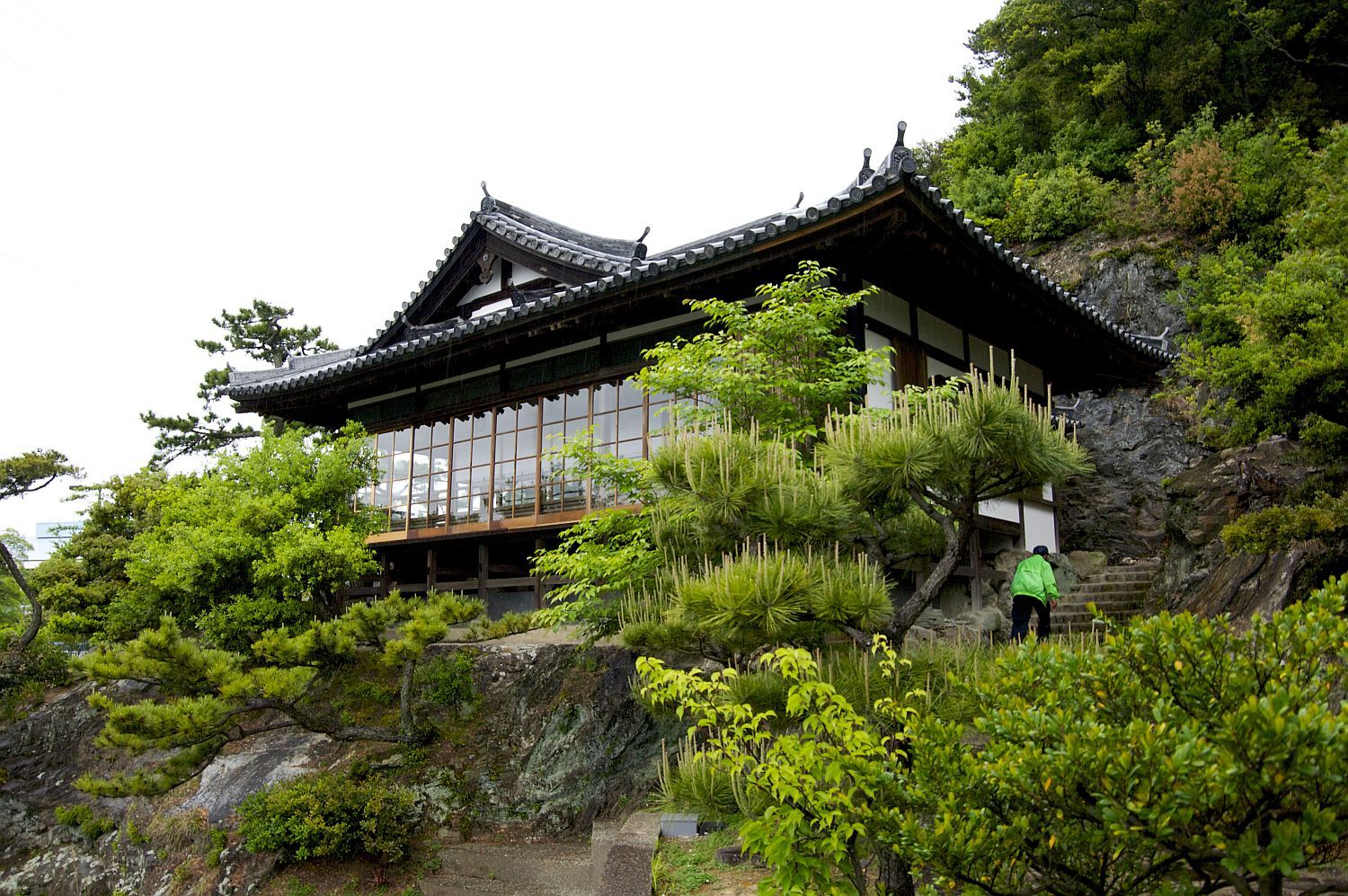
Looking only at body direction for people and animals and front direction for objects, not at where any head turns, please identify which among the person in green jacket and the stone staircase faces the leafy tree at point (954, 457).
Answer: the stone staircase

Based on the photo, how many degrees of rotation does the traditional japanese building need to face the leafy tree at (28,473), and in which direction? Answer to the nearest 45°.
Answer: approximately 45° to its right

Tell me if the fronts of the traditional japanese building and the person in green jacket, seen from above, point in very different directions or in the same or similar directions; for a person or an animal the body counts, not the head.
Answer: very different directions

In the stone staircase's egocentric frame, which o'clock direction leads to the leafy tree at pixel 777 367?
The leafy tree is roughly at 1 o'clock from the stone staircase.

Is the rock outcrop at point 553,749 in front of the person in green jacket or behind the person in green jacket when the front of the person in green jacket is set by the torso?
behind

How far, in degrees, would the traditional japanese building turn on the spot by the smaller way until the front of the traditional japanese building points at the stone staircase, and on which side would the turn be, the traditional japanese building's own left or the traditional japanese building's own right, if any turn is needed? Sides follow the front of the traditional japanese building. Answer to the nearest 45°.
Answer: approximately 135° to the traditional japanese building's own left

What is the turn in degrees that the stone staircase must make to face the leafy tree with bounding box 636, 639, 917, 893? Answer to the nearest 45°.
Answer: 0° — it already faces it

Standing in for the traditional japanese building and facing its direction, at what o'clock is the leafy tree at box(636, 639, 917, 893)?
The leafy tree is roughly at 10 o'clock from the traditional japanese building.

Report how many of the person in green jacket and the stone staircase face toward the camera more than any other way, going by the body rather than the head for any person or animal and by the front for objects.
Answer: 1

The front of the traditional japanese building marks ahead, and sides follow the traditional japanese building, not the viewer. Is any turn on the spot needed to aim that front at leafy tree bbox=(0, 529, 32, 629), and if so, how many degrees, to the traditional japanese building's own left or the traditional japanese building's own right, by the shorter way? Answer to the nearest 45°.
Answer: approximately 45° to the traditional japanese building's own right

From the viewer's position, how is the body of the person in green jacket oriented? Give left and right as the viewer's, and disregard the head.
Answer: facing away from the viewer and to the right of the viewer

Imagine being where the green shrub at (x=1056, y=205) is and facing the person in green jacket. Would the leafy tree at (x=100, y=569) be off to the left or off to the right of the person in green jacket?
right

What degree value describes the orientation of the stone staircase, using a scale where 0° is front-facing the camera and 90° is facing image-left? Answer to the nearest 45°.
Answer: approximately 0°

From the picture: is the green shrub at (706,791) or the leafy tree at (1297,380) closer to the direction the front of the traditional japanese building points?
the green shrub

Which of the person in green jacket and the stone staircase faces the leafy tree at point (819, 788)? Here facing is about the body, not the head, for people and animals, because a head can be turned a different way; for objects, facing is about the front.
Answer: the stone staircase

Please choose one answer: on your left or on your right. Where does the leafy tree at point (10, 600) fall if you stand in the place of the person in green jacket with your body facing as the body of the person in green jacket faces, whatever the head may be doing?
on your left
